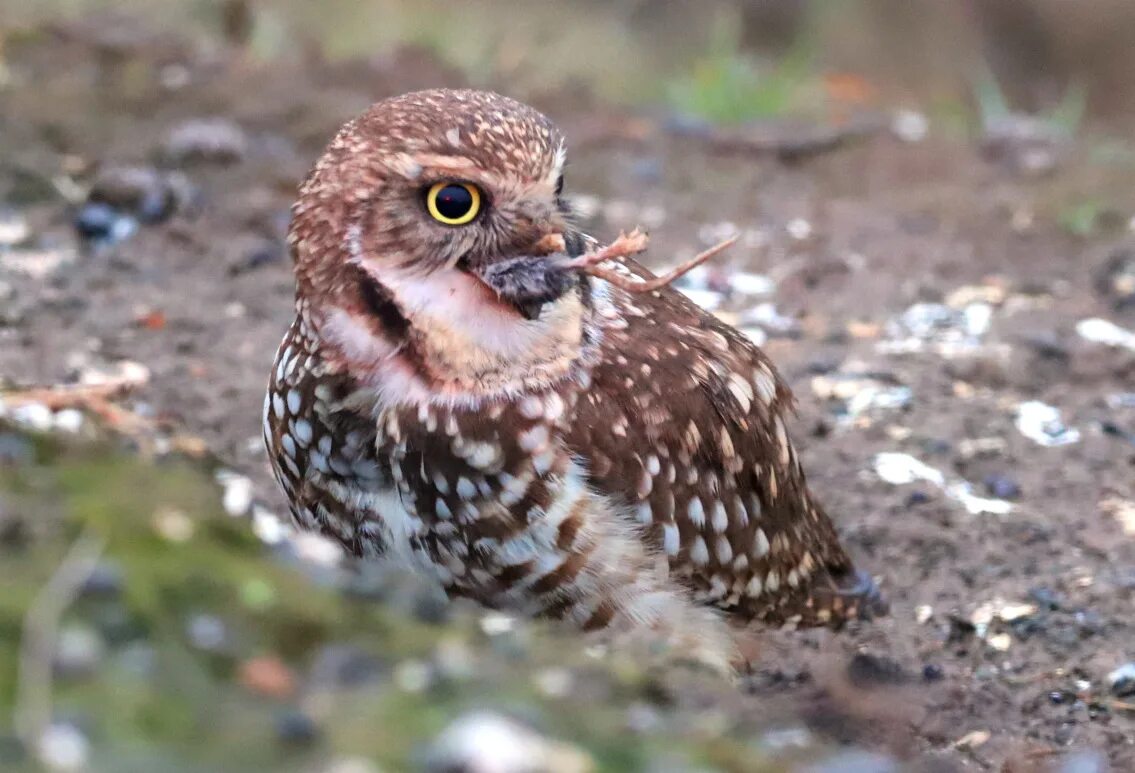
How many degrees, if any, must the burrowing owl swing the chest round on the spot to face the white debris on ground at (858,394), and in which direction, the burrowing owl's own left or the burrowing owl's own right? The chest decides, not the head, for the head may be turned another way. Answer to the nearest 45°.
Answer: approximately 180°

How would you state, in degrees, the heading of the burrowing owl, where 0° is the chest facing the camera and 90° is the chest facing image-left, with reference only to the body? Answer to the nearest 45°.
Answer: approximately 45°

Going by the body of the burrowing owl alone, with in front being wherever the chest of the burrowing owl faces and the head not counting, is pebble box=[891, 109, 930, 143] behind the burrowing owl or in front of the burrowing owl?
behind

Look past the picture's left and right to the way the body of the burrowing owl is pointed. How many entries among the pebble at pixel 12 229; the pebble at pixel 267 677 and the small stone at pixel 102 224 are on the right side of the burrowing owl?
2

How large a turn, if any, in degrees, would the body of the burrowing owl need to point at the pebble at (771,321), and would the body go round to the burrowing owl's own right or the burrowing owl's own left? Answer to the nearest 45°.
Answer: approximately 135° to the burrowing owl's own right

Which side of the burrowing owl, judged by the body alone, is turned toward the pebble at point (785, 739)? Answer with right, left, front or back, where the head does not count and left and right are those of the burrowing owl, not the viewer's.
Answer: left

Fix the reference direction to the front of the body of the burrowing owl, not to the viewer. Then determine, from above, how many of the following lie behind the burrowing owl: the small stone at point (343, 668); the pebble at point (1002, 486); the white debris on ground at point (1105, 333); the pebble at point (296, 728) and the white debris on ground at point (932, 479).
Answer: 3

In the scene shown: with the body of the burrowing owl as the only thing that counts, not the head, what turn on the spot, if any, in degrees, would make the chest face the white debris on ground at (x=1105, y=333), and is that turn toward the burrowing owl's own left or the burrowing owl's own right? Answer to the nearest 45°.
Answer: approximately 180°

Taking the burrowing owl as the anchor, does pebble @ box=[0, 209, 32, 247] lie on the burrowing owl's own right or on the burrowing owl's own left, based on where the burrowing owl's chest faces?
on the burrowing owl's own right

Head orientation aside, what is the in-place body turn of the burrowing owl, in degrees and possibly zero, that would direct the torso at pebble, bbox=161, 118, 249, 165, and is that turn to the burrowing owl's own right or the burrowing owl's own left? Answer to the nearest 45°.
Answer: approximately 90° to the burrowing owl's own right

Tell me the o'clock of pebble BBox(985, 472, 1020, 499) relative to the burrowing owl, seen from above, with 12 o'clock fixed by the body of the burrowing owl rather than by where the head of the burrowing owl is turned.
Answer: The pebble is roughly at 6 o'clock from the burrowing owl.
